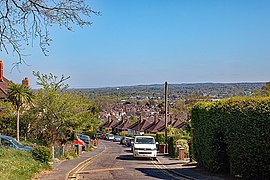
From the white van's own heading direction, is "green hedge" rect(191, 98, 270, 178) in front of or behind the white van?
in front

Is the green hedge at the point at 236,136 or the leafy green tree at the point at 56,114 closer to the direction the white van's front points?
the green hedge

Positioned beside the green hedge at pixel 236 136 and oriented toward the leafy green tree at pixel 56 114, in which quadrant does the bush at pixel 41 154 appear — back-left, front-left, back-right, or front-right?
front-left

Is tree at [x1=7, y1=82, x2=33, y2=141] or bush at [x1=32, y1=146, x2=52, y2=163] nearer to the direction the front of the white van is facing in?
the bush

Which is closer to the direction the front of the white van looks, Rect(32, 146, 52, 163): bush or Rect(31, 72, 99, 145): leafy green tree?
the bush

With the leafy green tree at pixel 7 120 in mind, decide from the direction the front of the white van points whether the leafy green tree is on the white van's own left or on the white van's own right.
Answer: on the white van's own right

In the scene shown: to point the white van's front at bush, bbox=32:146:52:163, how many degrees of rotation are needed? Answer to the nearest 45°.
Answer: approximately 45° to its right

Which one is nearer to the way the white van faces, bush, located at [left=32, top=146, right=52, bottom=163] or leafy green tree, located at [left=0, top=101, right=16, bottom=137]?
the bush

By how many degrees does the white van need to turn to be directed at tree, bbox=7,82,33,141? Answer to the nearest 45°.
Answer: approximately 90° to its right

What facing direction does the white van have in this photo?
toward the camera

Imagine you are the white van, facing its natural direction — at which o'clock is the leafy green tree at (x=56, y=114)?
The leafy green tree is roughly at 4 o'clock from the white van.
